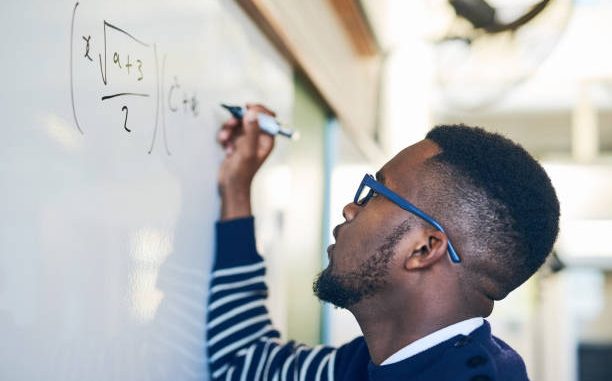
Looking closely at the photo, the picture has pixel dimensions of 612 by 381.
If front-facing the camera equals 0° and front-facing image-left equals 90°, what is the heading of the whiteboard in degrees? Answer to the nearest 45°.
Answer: approximately 315°

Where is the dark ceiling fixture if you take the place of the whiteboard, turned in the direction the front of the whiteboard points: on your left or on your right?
on your left

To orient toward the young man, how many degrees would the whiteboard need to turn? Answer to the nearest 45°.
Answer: approximately 45° to its left

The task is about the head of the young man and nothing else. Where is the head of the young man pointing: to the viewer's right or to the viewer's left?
to the viewer's left
